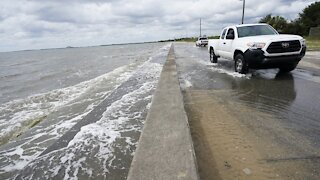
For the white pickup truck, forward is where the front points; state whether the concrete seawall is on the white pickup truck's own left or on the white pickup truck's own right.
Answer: on the white pickup truck's own right

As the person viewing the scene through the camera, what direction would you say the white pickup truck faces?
facing the viewer and to the right of the viewer
